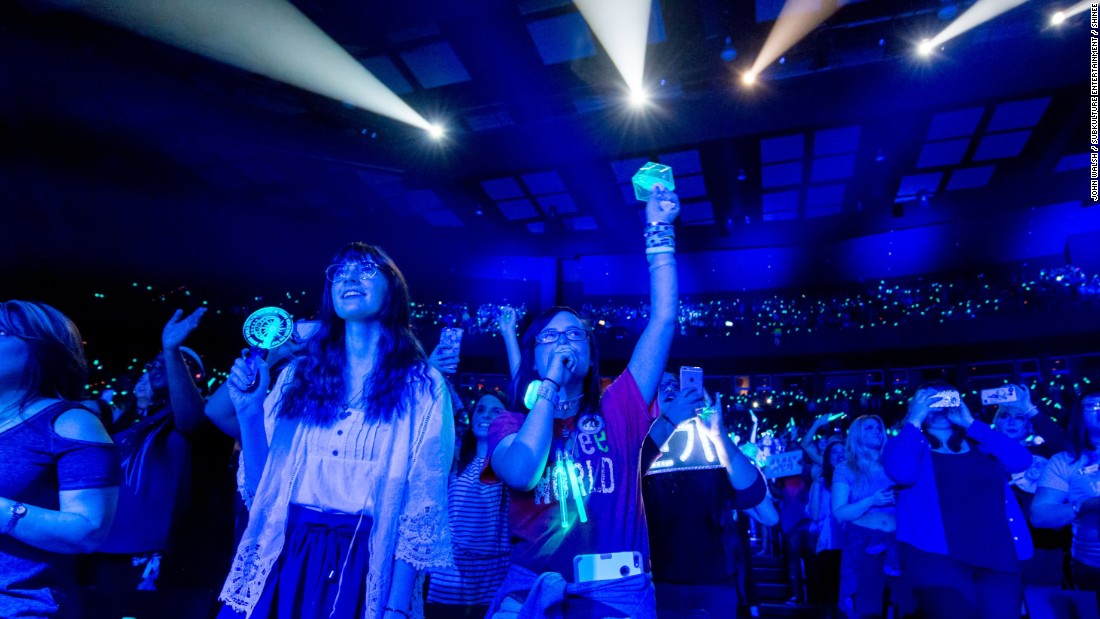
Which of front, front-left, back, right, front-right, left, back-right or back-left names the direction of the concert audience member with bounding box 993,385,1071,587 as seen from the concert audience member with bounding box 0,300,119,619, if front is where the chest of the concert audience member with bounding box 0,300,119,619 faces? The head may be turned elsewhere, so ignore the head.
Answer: back-left

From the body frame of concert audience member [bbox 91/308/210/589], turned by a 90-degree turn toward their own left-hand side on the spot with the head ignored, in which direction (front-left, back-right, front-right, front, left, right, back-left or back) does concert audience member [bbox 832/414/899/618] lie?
front-left

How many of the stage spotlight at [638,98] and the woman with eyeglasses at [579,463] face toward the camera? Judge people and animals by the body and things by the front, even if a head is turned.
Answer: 2

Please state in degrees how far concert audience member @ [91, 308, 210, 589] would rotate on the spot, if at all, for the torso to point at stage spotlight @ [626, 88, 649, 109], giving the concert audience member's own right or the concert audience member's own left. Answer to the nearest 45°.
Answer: approximately 180°

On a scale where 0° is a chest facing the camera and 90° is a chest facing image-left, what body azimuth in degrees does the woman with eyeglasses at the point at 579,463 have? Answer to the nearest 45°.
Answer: approximately 0°

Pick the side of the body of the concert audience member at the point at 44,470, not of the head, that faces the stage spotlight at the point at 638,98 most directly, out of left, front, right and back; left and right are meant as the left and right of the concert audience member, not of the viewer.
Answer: back
